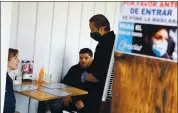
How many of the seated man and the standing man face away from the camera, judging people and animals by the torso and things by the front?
0

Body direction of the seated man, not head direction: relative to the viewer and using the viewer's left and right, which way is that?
facing the viewer and to the left of the viewer

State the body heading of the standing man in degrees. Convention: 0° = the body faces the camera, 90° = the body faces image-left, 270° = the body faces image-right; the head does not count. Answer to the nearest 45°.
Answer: approximately 90°

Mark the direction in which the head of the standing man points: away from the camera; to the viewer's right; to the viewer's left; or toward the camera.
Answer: to the viewer's left
